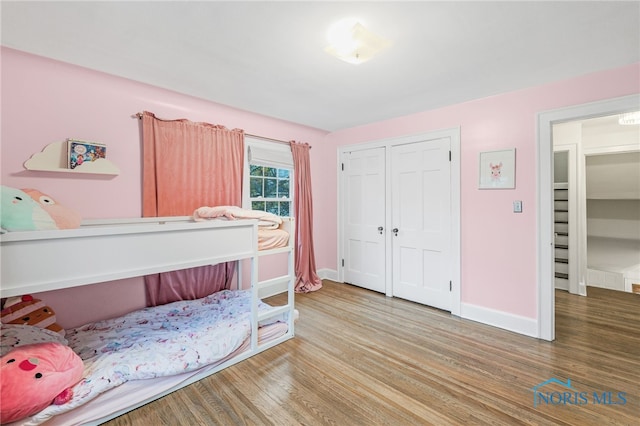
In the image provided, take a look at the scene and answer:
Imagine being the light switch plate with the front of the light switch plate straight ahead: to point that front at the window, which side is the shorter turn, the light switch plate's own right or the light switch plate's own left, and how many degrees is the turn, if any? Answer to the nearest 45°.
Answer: approximately 90° to the light switch plate's own right

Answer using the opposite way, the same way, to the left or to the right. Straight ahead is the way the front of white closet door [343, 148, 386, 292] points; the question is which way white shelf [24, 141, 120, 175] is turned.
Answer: to the left

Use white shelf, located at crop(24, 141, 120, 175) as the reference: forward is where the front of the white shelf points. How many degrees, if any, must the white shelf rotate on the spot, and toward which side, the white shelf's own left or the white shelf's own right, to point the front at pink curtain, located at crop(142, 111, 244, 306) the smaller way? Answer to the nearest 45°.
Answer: approximately 90° to the white shelf's own left

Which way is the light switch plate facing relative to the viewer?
toward the camera

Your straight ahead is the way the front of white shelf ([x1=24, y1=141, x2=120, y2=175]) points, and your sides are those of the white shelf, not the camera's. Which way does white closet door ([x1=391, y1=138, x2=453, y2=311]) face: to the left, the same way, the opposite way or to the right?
to the right

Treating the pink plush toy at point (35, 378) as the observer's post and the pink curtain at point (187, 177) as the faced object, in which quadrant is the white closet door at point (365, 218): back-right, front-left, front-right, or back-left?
front-right

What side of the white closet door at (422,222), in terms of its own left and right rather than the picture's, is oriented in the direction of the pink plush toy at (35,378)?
front

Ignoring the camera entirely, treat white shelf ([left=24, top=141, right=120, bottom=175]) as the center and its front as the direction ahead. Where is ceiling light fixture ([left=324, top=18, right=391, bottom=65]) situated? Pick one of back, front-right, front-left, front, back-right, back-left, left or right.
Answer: front-left

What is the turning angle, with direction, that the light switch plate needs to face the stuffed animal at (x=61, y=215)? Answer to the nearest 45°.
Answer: approximately 45° to its right

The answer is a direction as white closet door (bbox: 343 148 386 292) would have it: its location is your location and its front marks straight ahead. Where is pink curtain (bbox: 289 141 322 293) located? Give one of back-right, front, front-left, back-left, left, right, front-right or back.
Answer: front-right

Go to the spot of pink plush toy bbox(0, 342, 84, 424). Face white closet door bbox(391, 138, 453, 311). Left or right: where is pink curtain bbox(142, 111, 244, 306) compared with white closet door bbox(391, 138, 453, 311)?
left

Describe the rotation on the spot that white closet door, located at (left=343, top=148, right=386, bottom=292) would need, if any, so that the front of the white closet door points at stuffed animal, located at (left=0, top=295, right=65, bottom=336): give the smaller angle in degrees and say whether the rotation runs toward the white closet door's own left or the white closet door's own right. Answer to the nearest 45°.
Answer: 0° — it already faces it

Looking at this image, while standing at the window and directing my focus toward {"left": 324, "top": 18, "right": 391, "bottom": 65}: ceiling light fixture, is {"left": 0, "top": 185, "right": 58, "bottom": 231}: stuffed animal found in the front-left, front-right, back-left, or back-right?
front-right

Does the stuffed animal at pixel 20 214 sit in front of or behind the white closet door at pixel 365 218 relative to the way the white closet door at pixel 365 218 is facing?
in front
